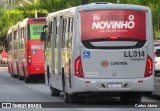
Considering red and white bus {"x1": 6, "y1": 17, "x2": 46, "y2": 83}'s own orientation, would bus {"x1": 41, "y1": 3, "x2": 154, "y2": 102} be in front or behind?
behind

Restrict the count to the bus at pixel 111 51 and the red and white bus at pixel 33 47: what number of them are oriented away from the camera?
2

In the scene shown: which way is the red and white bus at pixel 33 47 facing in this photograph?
away from the camera

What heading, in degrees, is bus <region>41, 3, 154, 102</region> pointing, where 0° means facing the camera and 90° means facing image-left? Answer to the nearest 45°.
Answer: approximately 180°
